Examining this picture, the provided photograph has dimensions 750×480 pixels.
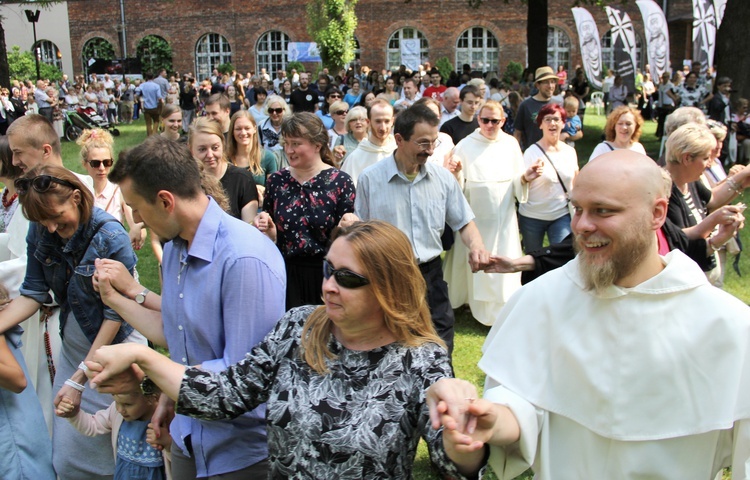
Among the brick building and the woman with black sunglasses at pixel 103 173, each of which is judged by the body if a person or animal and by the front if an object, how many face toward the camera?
2

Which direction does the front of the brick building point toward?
toward the camera

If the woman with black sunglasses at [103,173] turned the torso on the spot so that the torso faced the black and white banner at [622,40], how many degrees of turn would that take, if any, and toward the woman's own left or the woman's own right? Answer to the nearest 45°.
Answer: approximately 135° to the woman's own left

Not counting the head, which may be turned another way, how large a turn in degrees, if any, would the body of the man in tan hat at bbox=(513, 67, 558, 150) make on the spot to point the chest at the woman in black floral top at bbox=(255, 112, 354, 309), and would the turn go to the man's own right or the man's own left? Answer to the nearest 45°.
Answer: approximately 45° to the man's own right

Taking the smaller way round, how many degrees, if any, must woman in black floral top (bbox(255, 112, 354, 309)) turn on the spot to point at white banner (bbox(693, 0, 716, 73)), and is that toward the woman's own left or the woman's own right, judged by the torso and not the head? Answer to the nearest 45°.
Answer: approximately 180°

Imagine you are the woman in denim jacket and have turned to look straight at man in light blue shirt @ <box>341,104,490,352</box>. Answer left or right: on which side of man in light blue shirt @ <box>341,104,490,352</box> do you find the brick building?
left

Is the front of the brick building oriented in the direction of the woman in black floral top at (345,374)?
yes

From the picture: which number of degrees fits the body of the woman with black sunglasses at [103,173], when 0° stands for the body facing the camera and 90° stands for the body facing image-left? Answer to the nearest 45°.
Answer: approximately 0°

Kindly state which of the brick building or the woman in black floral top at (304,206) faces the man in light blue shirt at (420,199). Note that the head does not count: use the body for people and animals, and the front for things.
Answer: the brick building

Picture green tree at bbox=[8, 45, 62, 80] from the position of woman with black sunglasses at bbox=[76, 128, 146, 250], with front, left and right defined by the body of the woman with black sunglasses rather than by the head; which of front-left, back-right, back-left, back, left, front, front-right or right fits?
back

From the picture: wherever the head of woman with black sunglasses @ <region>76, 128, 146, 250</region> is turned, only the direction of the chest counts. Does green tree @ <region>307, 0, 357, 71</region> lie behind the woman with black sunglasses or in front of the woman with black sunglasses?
behind

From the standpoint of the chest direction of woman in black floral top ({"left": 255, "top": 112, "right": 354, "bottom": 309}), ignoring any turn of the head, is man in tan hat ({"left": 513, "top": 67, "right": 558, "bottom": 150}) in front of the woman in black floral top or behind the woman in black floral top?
behind

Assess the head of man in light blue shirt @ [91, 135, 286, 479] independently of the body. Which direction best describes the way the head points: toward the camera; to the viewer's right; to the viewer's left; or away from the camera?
to the viewer's left

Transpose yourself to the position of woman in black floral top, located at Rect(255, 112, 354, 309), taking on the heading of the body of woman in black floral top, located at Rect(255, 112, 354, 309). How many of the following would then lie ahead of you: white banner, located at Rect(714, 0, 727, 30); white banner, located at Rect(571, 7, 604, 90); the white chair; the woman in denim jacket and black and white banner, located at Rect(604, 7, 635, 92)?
1

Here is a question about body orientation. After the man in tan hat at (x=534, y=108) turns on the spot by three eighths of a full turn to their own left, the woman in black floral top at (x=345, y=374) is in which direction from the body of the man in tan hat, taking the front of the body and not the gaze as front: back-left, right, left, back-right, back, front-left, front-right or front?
back

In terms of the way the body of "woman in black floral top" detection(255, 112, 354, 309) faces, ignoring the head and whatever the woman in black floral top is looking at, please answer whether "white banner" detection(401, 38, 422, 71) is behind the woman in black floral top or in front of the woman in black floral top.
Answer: behind
